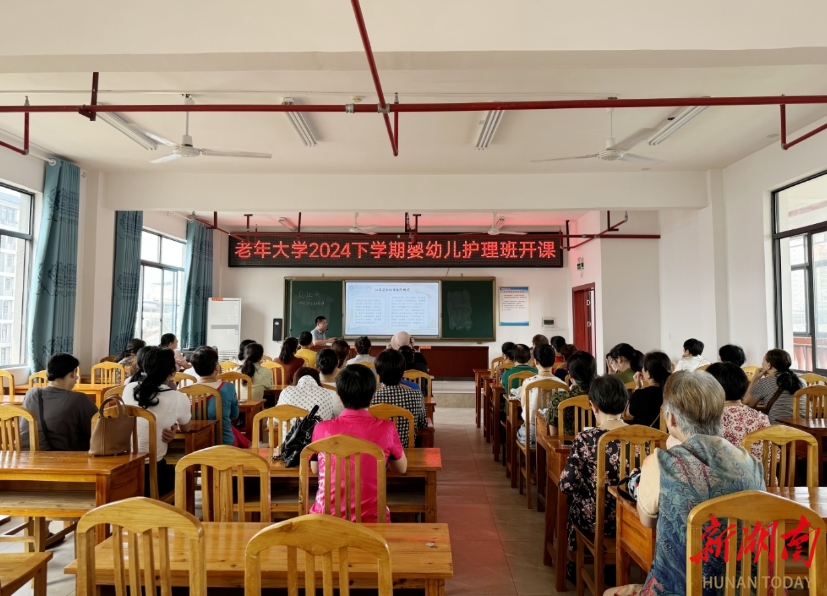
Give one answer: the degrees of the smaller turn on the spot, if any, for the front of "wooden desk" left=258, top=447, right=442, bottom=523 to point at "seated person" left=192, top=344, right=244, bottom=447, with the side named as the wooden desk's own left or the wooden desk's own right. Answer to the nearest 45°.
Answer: approximately 135° to the wooden desk's own right

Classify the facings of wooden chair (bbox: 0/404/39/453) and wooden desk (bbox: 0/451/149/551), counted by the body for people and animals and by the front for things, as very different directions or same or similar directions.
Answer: very different directions

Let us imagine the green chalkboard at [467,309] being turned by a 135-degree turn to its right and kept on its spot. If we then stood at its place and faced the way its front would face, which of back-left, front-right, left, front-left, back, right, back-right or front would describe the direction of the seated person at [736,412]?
back-left

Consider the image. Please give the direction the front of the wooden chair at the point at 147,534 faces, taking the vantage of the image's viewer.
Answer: facing away from the viewer

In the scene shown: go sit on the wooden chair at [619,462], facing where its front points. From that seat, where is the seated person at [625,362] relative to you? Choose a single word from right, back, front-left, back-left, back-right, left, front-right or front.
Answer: front-right

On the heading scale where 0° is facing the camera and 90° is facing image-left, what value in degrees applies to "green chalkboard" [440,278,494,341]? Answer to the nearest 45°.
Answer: approximately 0°

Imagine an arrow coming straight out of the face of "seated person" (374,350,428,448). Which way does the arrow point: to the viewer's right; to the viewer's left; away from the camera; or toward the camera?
away from the camera

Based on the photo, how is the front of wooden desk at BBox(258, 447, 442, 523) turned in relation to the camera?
facing the viewer

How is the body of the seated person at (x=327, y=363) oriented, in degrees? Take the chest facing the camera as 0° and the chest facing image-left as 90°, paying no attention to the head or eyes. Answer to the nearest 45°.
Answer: approximately 180°

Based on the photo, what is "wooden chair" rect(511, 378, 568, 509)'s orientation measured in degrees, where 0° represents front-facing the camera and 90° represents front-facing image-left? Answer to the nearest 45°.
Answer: approximately 135°

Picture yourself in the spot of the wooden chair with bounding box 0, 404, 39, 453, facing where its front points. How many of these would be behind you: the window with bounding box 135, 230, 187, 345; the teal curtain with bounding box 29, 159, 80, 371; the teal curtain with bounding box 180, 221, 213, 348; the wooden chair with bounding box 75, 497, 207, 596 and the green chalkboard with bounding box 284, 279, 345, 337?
1

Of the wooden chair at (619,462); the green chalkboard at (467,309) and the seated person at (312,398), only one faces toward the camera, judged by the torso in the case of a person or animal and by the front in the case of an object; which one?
the green chalkboard

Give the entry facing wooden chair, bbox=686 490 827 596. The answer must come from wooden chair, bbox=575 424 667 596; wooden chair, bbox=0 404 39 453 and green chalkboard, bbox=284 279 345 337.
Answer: the green chalkboard

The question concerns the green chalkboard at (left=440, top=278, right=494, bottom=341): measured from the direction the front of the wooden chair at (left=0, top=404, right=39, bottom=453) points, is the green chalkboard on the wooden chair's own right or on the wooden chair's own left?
on the wooden chair's own right

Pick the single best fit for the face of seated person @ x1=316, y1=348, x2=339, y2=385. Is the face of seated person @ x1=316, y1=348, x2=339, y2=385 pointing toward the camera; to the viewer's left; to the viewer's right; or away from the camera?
away from the camera

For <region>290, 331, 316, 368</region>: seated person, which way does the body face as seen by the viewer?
away from the camera

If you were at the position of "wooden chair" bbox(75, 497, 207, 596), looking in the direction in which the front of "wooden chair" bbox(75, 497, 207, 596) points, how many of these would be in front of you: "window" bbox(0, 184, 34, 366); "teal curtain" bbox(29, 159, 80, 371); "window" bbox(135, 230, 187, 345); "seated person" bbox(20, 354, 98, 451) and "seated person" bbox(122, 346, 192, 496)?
5

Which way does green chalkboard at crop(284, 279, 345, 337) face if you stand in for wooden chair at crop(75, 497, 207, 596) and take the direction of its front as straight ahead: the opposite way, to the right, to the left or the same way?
the opposite way

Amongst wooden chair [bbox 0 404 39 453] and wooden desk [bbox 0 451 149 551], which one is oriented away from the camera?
the wooden chair

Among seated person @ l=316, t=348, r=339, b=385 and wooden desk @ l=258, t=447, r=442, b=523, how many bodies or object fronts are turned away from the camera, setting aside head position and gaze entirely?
1
